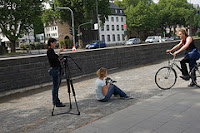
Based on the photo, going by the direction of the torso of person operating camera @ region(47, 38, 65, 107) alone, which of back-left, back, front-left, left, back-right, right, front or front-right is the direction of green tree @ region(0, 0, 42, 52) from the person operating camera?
left

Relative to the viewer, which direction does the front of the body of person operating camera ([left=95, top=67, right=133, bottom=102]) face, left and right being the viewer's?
facing to the right of the viewer

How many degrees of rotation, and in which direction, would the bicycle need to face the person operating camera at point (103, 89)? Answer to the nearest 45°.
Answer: approximately 45° to its left

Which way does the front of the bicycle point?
to the viewer's left

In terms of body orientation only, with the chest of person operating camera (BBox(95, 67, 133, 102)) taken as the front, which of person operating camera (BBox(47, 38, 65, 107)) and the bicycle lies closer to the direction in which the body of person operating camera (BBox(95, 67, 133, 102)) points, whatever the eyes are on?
the bicycle

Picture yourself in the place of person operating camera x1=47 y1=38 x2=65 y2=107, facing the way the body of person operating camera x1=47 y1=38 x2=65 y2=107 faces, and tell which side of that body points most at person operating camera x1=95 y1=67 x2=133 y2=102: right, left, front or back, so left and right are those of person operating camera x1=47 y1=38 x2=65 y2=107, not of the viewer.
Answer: front

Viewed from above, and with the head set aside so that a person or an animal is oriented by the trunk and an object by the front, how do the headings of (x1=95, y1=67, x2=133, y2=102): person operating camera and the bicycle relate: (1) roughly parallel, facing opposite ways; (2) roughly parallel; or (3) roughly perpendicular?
roughly parallel, facing opposite ways

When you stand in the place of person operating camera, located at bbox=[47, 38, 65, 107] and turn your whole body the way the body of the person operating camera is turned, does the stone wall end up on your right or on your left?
on your left

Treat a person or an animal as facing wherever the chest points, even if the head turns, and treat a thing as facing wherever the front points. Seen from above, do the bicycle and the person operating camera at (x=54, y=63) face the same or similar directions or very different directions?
very different directions

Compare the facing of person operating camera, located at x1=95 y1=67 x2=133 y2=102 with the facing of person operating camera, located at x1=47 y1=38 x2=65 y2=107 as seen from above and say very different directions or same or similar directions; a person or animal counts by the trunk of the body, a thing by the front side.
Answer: same or similar directions

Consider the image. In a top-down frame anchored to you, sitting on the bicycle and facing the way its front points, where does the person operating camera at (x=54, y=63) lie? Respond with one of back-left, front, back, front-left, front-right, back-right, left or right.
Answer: front-left

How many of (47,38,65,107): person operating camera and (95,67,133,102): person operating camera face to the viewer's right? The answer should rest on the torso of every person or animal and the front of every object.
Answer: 2

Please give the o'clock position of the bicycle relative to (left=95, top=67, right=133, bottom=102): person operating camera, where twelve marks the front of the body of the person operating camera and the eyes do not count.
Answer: The bicycle is roughly at 11 o'clock from the person operating camera.

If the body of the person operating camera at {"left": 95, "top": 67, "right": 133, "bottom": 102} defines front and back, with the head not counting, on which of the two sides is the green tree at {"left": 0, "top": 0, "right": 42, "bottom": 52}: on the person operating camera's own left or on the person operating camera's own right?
on the person operating camera's own left

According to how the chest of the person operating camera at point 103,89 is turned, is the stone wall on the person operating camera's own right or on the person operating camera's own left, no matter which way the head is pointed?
on the person operating camera's own left

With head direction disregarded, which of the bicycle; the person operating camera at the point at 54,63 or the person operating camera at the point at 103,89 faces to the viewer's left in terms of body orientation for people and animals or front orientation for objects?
the bicycle

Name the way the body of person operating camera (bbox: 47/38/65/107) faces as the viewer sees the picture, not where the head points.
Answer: to the viewer's right
